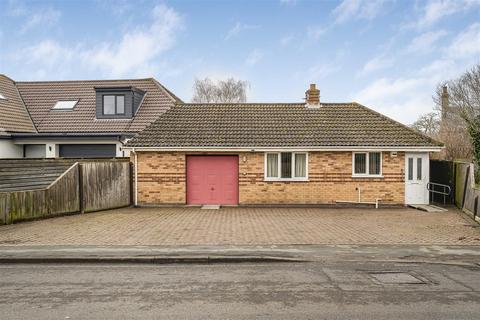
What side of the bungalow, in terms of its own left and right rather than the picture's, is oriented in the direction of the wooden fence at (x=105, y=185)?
right

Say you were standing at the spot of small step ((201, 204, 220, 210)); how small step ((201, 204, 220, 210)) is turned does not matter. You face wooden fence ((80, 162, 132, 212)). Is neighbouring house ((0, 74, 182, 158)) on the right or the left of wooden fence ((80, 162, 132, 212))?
right

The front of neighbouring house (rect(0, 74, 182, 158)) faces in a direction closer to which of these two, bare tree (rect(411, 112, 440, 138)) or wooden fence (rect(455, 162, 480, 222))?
the wooden fence

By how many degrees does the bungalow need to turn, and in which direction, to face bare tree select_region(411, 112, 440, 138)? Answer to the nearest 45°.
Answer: approximately 135° to its left

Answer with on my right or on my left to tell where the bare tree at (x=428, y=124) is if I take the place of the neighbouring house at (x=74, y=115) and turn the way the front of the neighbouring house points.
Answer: on my left

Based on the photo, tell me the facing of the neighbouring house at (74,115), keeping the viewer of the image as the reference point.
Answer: facing the viewer

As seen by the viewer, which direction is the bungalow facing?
toward the camera

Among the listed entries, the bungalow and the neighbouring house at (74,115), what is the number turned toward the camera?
2

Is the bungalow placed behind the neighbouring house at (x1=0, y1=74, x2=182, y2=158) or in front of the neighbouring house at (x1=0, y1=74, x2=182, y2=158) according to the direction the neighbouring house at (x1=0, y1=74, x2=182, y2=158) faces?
in front

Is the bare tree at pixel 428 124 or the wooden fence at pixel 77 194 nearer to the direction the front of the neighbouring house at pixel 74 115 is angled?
the wooden fence

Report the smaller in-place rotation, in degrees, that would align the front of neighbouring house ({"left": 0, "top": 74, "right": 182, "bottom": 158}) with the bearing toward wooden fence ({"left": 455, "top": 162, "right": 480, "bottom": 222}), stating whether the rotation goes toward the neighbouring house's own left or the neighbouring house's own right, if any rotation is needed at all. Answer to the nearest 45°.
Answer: approximately 45° to the neighbouring house's own left

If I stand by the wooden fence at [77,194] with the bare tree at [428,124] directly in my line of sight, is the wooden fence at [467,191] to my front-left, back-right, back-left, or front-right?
front-right

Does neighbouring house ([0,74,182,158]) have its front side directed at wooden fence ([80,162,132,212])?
yes

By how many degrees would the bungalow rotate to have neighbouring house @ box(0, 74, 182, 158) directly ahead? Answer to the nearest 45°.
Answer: approximately 135° to its right

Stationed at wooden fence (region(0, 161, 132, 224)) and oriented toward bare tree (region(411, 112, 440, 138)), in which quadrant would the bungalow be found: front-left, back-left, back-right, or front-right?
front-right

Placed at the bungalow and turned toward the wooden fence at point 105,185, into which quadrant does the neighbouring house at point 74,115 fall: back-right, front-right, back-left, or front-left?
front-right

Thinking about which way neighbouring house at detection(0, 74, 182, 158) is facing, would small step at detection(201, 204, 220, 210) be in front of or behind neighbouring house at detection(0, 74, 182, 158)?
in front

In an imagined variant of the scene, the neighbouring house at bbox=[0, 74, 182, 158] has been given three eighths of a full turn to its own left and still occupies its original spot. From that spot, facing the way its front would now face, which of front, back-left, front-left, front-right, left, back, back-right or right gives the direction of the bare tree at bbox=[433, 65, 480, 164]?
front-right
